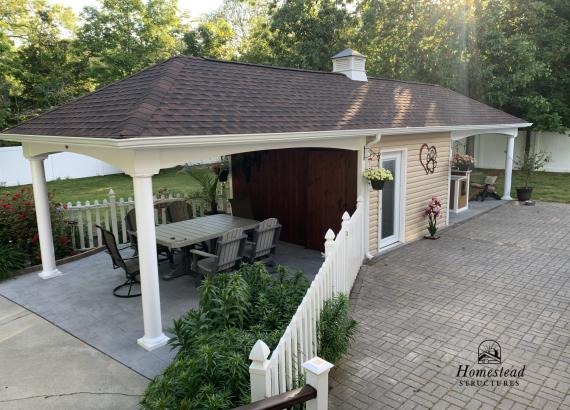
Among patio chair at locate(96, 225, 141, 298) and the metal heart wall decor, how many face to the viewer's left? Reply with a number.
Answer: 0

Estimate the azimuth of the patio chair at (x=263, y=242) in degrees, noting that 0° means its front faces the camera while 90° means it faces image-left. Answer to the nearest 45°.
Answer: approximately 135°

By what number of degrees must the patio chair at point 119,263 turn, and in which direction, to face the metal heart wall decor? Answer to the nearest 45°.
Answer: approximately 45° to its right

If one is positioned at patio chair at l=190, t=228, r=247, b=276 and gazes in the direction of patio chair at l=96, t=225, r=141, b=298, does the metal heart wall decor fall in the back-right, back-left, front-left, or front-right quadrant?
back-right

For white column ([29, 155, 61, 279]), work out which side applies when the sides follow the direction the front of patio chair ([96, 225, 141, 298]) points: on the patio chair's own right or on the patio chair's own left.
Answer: on the patio chair's own left

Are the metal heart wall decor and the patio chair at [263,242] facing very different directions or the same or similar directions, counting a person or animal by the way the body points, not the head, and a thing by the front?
very different directions

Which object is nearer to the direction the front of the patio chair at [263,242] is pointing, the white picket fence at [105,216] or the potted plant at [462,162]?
the white picket fence

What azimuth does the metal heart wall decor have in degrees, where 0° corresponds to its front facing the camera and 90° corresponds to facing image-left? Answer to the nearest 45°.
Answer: approximately 315°

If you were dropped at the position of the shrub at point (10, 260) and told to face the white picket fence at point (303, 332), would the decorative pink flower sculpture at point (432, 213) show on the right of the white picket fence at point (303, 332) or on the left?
left

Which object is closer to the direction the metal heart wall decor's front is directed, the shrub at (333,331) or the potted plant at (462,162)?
the shrub

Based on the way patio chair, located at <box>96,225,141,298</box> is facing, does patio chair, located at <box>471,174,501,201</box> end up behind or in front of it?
in front

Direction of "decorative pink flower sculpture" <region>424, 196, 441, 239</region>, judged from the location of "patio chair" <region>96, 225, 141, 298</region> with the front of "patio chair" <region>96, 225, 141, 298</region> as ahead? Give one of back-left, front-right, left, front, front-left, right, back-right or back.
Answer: front-right

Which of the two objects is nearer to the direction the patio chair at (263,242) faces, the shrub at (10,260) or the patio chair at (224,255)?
the shrub

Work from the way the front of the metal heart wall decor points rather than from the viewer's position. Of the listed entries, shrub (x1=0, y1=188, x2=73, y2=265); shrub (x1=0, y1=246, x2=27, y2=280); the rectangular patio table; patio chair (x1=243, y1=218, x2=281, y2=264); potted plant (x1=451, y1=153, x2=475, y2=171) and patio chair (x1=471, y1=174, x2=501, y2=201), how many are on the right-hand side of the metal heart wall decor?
4

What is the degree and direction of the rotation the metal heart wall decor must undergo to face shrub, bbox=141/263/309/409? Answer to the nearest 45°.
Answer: approximately 45° to its right

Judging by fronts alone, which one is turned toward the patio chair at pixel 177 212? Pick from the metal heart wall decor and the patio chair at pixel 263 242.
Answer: the patio chair at pixel 263 242

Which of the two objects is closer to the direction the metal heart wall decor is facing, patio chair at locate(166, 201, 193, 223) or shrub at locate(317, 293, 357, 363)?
the shrub
